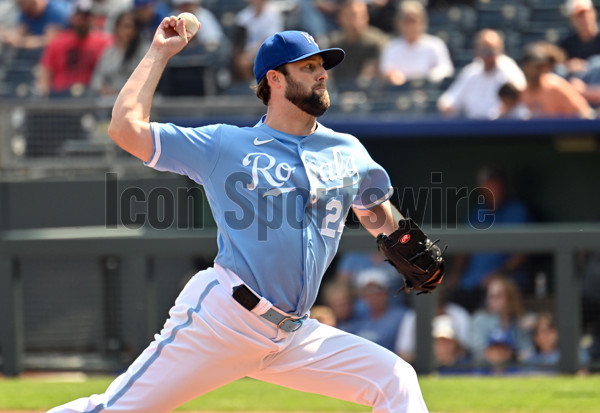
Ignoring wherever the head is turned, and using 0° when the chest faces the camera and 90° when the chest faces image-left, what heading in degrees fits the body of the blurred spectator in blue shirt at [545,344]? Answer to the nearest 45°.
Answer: approximately 0°

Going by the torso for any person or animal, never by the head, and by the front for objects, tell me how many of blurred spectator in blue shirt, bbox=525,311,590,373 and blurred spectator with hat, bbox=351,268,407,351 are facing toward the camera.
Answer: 2

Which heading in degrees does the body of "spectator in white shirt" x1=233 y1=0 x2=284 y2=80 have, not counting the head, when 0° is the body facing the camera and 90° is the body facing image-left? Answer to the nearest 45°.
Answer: approximately 0°

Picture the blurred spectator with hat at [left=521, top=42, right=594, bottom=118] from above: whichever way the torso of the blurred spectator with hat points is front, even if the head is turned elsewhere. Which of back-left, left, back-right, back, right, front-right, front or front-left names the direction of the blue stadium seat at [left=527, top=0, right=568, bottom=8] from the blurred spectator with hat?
back-right

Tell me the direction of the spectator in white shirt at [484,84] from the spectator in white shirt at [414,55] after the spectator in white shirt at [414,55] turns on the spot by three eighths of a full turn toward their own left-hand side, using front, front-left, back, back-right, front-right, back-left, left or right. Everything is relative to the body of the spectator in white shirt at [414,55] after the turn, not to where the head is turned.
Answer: right

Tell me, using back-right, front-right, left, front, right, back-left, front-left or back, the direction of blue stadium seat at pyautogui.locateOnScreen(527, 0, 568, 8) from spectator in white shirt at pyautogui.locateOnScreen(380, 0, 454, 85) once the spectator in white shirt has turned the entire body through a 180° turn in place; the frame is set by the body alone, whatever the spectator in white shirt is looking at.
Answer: front-right

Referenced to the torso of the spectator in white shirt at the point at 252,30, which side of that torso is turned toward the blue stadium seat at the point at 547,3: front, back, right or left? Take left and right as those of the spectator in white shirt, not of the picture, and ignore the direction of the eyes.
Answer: left

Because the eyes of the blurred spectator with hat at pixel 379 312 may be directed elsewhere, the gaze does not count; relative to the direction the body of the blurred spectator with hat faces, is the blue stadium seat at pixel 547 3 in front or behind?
behind

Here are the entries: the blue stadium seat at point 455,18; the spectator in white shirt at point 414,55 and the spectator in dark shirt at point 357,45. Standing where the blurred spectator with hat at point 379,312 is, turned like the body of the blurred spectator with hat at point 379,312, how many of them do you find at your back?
3

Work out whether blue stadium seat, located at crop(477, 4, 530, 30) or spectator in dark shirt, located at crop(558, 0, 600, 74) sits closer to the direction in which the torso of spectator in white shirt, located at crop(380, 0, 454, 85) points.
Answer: the spectator in dark shirt

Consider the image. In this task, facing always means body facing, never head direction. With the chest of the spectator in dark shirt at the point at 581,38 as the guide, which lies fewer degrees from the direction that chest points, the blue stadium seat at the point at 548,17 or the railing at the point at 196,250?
the railing

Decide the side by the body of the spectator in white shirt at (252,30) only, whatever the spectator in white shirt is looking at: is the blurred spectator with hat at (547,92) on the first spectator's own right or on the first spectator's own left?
on the first spectator's own left
